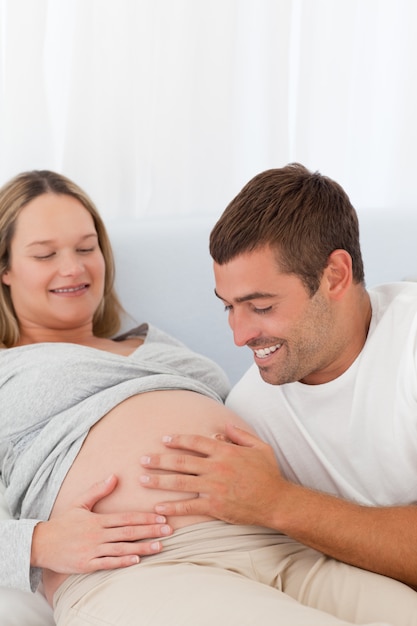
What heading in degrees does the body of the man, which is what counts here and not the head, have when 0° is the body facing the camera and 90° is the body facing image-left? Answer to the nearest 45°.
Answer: approximately 45°
